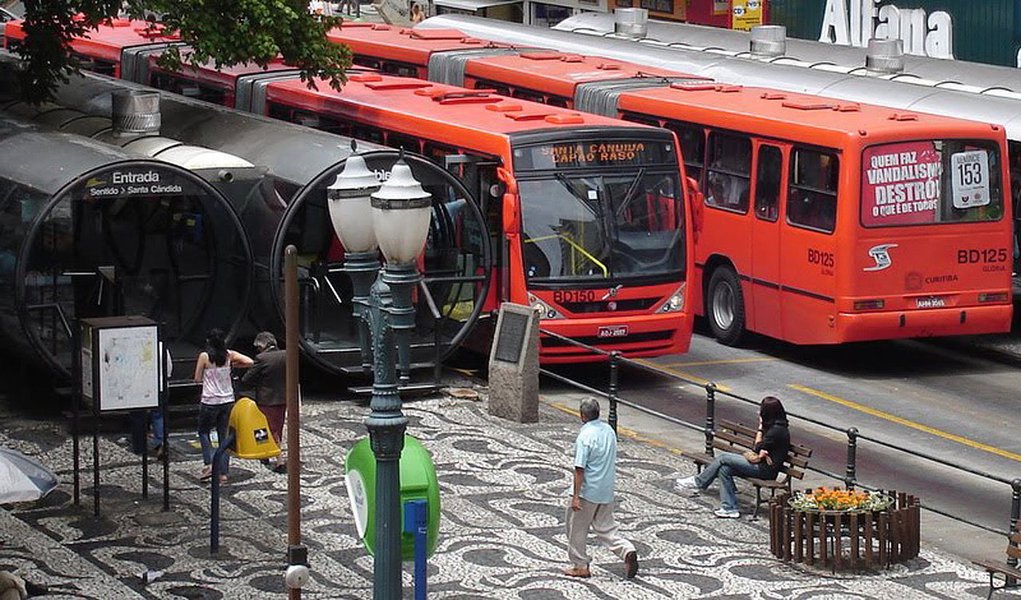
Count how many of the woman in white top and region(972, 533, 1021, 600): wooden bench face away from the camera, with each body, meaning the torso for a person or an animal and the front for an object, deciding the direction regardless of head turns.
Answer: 1

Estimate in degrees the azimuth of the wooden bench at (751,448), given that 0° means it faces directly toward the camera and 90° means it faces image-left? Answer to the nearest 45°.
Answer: approximately 45°

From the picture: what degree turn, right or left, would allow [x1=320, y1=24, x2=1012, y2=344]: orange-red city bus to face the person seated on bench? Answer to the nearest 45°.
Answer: approximately 135° to its left

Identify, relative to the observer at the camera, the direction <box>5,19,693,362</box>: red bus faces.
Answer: facing the viewer and to the right of the viewer

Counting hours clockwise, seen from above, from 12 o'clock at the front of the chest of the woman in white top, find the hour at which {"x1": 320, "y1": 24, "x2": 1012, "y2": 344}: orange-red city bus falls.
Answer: The orange-red city bus is roughly at 2 o'clock from the woman in white top.

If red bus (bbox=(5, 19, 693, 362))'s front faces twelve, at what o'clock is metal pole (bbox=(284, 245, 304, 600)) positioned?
The metal pole is roughly at 2 o'clock from the red bus.

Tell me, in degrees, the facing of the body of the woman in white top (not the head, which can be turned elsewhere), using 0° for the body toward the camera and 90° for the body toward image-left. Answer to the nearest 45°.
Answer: approximately 180°

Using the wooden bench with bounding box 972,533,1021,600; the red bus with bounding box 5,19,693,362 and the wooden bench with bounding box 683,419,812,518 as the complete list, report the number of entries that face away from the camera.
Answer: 0

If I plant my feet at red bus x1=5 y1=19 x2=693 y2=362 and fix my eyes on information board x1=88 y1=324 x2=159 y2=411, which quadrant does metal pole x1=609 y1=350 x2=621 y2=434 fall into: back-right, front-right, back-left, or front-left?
front-left

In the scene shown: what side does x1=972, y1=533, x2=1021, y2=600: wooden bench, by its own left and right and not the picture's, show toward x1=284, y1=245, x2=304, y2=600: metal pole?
front

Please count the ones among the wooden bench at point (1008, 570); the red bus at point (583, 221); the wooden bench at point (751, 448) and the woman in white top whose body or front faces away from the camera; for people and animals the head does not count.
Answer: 1

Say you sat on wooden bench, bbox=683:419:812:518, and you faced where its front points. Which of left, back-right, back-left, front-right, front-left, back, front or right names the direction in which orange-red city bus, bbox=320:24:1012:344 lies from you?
back-right

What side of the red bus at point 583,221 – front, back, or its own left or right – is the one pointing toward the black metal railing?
front

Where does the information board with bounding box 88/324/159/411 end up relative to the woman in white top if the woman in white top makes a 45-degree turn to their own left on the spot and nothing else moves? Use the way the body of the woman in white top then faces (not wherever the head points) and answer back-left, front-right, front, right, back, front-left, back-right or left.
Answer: left

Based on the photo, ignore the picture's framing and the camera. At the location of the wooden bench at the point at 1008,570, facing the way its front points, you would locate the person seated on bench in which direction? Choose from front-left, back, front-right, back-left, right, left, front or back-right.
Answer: right

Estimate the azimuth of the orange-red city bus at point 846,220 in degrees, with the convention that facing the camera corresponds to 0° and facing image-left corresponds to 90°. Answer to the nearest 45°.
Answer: approximately 135°

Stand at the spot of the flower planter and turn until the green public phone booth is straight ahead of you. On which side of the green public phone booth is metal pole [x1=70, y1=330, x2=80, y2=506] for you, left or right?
right

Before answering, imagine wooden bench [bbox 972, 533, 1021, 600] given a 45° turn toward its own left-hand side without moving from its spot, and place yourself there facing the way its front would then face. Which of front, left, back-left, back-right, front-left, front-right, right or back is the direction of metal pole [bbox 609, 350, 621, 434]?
back-right

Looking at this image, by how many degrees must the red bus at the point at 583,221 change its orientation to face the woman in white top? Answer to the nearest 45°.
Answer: approximately 90° to its right

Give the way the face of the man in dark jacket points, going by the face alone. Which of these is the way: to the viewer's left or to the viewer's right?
to the viewer's left

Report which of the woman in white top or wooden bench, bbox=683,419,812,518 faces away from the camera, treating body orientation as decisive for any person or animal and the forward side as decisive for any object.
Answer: the woman in white top
